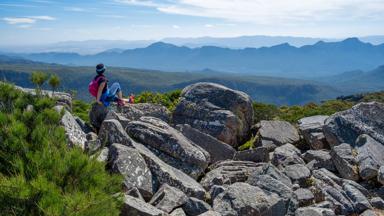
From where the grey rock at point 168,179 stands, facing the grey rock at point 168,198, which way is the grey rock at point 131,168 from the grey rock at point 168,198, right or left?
right

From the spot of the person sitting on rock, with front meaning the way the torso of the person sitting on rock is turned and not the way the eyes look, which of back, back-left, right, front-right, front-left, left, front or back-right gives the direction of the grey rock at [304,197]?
front-right

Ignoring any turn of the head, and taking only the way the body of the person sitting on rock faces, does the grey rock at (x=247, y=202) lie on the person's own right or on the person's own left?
on the person's own right

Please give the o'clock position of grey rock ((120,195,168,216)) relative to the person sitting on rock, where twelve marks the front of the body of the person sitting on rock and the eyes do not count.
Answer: The grey rock is roughly at 3 o'clock from the person sitting on rock.

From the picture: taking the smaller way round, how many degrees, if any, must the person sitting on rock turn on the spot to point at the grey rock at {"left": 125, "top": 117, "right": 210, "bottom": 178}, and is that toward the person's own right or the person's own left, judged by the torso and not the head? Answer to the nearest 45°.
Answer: approximately 45° to the person's own right

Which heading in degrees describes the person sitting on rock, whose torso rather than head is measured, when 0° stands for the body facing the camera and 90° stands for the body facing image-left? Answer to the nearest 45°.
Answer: approximately 270°

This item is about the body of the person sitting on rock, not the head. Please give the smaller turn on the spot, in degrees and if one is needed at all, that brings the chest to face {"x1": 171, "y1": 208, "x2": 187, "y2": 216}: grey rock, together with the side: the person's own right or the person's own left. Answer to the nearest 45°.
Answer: approximately 90° to the person's own right

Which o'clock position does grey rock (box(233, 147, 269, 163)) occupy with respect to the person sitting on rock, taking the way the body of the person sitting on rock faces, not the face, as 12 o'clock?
The grey rock is roughly at 1 o'clock from the person sitting on rock.
